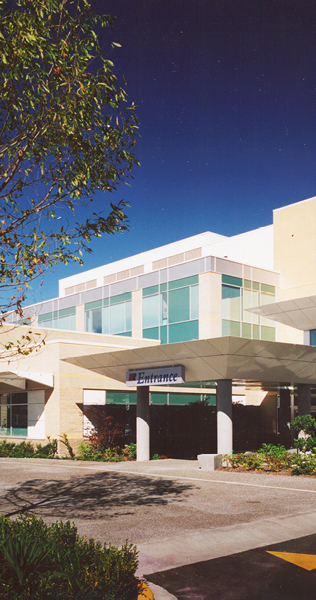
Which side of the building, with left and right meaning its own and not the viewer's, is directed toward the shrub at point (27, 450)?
front

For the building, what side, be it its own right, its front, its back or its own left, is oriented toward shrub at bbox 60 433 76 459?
front

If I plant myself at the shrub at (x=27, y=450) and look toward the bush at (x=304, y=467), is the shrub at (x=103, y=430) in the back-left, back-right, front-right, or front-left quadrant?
front-left

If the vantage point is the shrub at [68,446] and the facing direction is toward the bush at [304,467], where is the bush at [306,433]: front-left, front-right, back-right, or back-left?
front-left

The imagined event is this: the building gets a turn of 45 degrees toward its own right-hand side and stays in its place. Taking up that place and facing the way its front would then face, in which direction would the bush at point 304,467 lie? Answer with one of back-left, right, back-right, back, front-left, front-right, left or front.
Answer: left

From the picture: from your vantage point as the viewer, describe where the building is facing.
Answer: facing the viewer and to the left of the viewer
